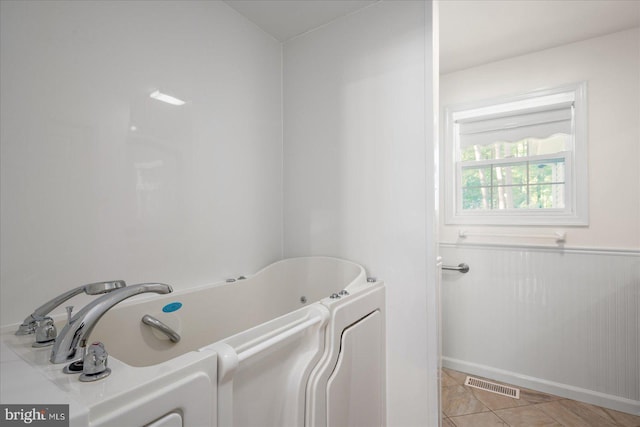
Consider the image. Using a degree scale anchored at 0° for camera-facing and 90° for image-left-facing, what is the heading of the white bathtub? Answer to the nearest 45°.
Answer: approximately 315°

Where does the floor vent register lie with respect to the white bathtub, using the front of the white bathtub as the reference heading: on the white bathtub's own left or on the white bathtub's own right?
on the white bathtub's own left
